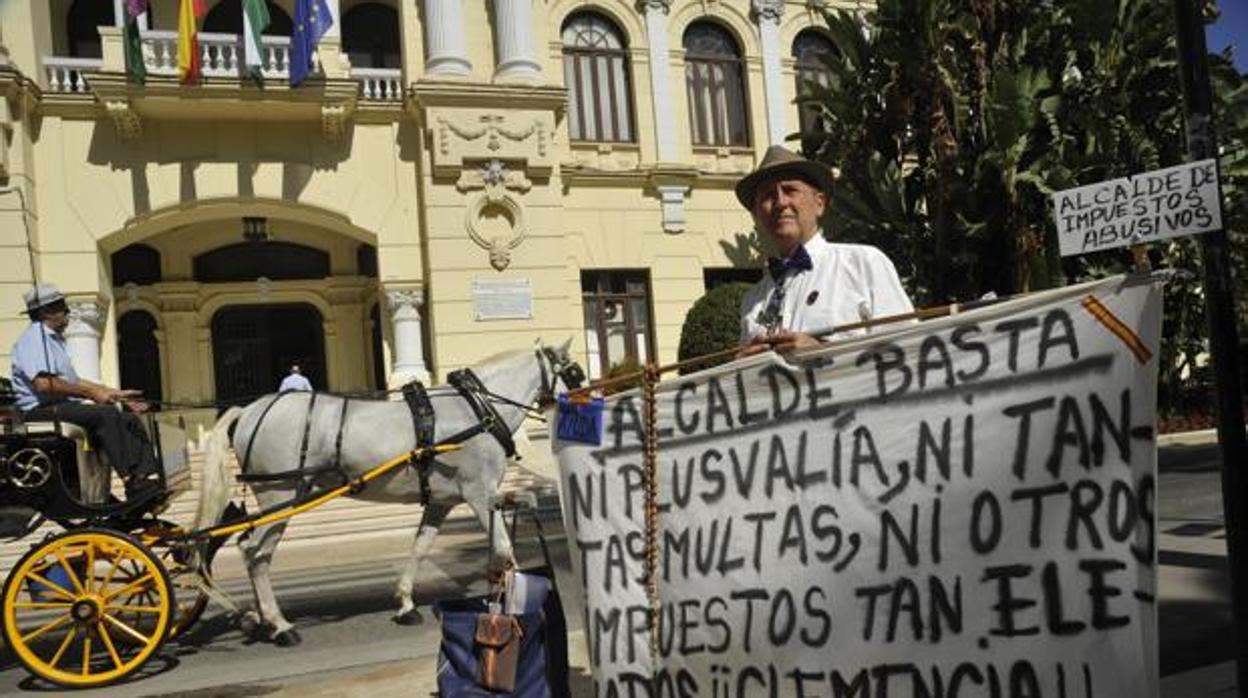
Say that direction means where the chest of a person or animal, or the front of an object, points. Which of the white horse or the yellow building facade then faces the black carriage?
the yellow building facade

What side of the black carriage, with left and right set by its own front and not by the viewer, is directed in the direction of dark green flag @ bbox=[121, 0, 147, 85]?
left

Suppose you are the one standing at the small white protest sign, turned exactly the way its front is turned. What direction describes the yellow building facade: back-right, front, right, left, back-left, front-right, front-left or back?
back-right

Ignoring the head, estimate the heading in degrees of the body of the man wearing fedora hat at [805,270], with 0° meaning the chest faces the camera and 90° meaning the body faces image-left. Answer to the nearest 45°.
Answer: approximately 45°

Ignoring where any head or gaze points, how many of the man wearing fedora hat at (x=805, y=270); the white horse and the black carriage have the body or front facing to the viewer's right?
2

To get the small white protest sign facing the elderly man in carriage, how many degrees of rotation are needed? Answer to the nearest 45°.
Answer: approximately 90° to its right

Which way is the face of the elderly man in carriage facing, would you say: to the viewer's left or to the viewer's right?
to the viewer's right

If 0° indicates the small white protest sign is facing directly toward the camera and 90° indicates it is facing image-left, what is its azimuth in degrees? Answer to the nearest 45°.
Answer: approximately 0°

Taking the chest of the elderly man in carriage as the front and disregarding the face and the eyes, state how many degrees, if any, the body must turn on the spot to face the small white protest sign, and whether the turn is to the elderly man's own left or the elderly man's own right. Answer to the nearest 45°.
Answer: approximately 45° to the elderly man's own right

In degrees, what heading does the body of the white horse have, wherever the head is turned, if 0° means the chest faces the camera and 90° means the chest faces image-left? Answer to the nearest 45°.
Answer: approximately 270°

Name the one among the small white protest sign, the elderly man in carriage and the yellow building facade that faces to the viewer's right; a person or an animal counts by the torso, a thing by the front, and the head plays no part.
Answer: the elderly man in carriage

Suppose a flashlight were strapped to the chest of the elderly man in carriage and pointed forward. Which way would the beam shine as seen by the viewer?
to the viewer's right

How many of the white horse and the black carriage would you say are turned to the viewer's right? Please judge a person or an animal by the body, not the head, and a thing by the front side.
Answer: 2

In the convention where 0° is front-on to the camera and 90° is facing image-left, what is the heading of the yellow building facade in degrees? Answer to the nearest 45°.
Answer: approximately 0°

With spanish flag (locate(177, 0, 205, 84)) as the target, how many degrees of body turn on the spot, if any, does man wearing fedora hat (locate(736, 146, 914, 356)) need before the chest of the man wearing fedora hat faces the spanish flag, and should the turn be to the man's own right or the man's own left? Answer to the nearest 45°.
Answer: approximately 90° to the man's own right
